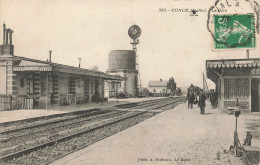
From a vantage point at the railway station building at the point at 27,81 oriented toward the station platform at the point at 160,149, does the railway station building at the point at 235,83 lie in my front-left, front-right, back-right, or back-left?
front-left

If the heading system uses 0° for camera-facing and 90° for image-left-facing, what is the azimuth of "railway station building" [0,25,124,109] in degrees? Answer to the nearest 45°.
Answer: approximately 315°

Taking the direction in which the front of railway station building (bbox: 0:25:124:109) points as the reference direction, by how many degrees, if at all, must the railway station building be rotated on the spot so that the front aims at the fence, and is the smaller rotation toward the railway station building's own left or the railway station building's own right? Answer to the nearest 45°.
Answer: approximately 90° to the railway station building's own right

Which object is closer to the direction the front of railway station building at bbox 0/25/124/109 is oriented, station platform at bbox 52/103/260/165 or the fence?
the station platform

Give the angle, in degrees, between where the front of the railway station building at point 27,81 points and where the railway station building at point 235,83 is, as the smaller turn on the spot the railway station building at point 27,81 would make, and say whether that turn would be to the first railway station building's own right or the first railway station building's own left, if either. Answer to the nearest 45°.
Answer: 0° — it already faces it
